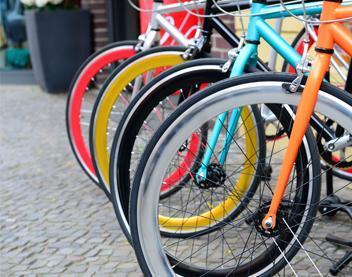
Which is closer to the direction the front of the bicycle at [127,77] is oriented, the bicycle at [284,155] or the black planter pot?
the black planter pot

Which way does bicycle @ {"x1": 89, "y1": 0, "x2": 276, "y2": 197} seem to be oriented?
to the viewer's left

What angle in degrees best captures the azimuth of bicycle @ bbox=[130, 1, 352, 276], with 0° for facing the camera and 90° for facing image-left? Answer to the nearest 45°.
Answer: approximately 90°

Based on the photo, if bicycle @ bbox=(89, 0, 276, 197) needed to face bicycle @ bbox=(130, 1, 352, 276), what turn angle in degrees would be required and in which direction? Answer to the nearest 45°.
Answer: approximately 135° to its left

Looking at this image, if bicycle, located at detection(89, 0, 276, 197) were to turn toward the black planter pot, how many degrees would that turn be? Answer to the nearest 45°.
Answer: approximately 90° to its right

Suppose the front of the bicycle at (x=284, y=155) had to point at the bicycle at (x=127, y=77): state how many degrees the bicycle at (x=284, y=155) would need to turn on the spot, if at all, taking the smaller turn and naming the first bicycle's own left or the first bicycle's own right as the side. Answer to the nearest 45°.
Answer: approximately 45° to the first bicycle's own right

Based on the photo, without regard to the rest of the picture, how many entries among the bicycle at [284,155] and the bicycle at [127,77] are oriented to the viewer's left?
2

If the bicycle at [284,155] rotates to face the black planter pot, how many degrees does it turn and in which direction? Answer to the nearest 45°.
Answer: approximately 45° to its right
